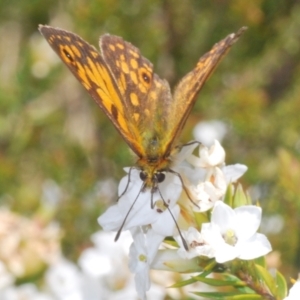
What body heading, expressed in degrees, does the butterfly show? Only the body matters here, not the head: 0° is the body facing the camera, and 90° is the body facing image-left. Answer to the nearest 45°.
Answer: approximately 0°
